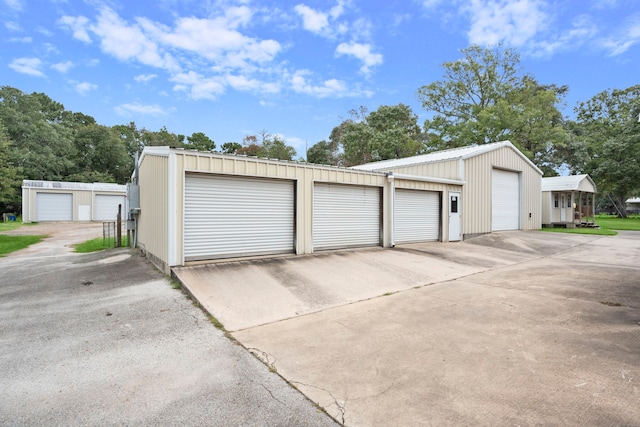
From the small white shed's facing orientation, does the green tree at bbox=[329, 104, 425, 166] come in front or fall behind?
behind

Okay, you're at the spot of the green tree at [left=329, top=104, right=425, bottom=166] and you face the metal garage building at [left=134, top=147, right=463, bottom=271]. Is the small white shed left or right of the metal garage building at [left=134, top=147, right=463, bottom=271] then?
left

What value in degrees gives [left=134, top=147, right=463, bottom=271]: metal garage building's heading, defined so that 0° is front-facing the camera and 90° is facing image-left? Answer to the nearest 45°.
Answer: approximately 315°

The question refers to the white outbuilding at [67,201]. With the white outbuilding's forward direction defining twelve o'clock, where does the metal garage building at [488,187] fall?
The metal garage building is roughly at 11 o'clock from the white outbuilding.

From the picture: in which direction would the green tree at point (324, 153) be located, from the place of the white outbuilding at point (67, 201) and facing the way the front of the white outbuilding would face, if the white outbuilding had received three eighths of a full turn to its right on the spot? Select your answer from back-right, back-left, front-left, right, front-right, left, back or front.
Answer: back-right

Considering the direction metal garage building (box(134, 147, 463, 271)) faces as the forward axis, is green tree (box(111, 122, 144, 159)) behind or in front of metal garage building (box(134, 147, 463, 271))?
behind

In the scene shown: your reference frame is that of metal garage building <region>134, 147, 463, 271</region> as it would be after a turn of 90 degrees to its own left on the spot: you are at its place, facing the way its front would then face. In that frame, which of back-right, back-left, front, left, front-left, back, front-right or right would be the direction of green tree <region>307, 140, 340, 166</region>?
front-left

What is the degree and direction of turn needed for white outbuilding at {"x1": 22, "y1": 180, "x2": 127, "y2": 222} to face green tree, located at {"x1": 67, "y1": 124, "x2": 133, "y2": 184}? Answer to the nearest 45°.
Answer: approximately 180°

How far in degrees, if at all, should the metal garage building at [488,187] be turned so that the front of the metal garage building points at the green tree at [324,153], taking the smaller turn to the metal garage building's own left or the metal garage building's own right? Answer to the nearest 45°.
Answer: approximately 180°

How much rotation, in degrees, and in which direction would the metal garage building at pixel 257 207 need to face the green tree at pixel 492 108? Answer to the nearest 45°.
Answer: approximately 90° to its left
